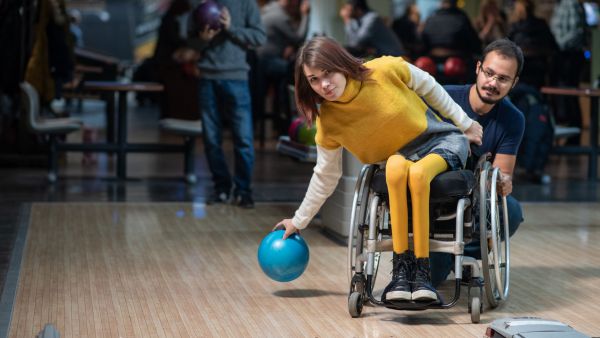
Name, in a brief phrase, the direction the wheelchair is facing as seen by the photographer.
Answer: facing the viewer

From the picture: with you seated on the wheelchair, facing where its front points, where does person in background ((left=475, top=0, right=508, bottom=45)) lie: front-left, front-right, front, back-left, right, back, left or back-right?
back

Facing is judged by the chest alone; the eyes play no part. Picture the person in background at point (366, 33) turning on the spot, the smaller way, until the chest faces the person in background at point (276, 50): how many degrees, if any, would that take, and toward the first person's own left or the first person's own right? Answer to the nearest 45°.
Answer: approximately 45° to the first person's own right

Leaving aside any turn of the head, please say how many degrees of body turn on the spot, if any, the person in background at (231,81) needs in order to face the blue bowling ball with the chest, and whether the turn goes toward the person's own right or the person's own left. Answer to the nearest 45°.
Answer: approximately 45° to the person's own left

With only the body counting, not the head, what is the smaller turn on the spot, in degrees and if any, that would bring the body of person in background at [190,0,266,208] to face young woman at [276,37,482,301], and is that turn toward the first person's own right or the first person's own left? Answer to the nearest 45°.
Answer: approximately 45° to the first person's own left

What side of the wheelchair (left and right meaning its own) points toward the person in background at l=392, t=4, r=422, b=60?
back
